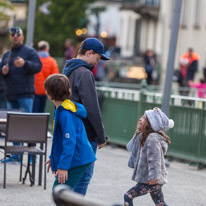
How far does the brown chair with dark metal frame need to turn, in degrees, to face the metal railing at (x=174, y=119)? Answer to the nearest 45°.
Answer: approximately 45° to its right

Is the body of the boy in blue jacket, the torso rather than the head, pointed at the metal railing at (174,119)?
no

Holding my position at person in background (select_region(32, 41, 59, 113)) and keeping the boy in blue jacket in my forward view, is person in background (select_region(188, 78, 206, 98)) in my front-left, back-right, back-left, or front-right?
back-left

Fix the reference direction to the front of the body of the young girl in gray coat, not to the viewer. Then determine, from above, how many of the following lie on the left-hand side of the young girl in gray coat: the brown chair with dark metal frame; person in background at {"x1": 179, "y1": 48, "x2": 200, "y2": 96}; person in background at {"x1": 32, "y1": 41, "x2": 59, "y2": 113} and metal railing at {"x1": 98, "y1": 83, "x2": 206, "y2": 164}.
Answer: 0

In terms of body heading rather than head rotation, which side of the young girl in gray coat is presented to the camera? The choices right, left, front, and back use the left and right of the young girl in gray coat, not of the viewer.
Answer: left

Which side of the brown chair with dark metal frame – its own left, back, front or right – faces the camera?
back
